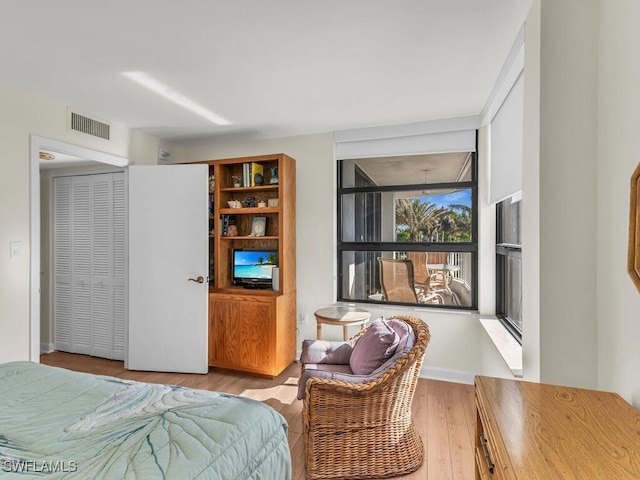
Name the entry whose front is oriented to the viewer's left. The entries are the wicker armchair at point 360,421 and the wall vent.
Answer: the wicker armchair

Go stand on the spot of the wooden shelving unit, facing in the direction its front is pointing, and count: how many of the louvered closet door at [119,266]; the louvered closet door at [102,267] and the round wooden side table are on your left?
1

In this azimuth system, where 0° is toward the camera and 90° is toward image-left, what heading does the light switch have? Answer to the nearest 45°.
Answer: approximately 315°

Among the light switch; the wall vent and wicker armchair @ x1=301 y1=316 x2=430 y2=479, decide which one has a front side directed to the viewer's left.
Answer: the wicker armchair

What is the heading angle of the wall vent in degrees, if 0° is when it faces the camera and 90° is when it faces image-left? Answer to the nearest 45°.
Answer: approximately 315°

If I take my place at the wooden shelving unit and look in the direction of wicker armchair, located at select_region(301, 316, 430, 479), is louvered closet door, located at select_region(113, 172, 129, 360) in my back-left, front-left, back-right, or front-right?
back-right

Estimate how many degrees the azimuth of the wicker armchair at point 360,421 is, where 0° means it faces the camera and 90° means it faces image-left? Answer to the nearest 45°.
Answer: approximately 90°

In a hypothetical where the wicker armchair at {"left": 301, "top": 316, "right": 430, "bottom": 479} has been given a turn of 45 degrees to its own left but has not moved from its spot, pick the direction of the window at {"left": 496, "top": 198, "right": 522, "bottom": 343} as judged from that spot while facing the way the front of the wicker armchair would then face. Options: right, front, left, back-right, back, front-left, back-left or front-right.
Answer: back
